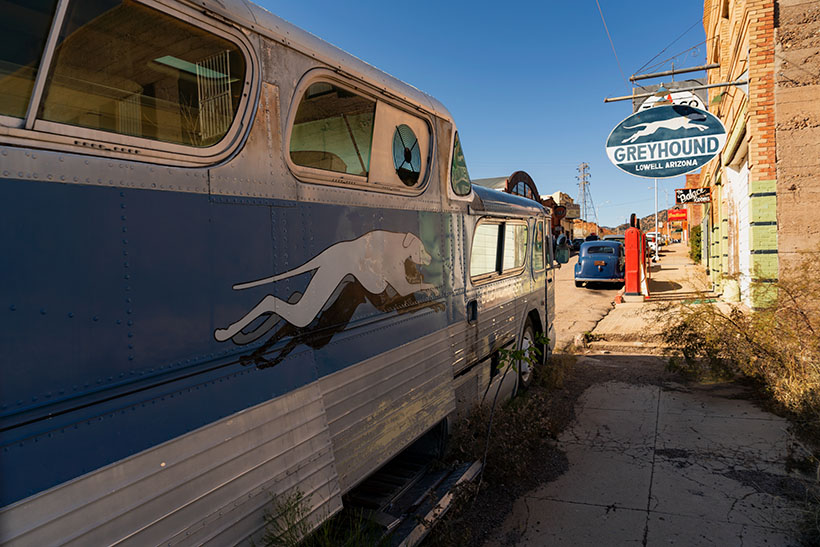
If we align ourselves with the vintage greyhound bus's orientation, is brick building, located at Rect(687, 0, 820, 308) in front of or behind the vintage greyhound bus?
in front

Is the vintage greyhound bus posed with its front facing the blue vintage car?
yes

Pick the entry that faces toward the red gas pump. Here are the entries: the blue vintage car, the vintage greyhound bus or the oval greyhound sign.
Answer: the vintage greyhound bus

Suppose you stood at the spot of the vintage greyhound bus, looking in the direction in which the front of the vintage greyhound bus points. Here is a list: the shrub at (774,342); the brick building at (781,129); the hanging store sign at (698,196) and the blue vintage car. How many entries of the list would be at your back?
0

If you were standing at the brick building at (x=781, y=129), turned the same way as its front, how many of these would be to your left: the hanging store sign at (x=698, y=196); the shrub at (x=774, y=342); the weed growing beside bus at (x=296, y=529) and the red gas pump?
2

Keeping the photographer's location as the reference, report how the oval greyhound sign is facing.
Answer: facing the viewer

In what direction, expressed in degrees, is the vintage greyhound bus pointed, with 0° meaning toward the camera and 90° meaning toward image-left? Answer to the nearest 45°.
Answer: approximately 225°

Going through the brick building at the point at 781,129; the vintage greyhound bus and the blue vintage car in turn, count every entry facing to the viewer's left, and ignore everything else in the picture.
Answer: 1

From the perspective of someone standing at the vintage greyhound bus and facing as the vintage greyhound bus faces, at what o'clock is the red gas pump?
The red gas pump is roughly at 12 o'clock from the vintage greyhound bus.

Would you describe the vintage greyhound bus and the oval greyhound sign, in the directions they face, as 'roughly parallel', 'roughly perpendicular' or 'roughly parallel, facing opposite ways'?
roughly parallel, facing opposite ways

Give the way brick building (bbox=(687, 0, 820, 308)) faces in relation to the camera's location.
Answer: facing to the left of the viewer

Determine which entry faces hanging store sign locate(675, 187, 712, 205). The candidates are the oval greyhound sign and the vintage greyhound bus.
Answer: the vintage greyhound bus
